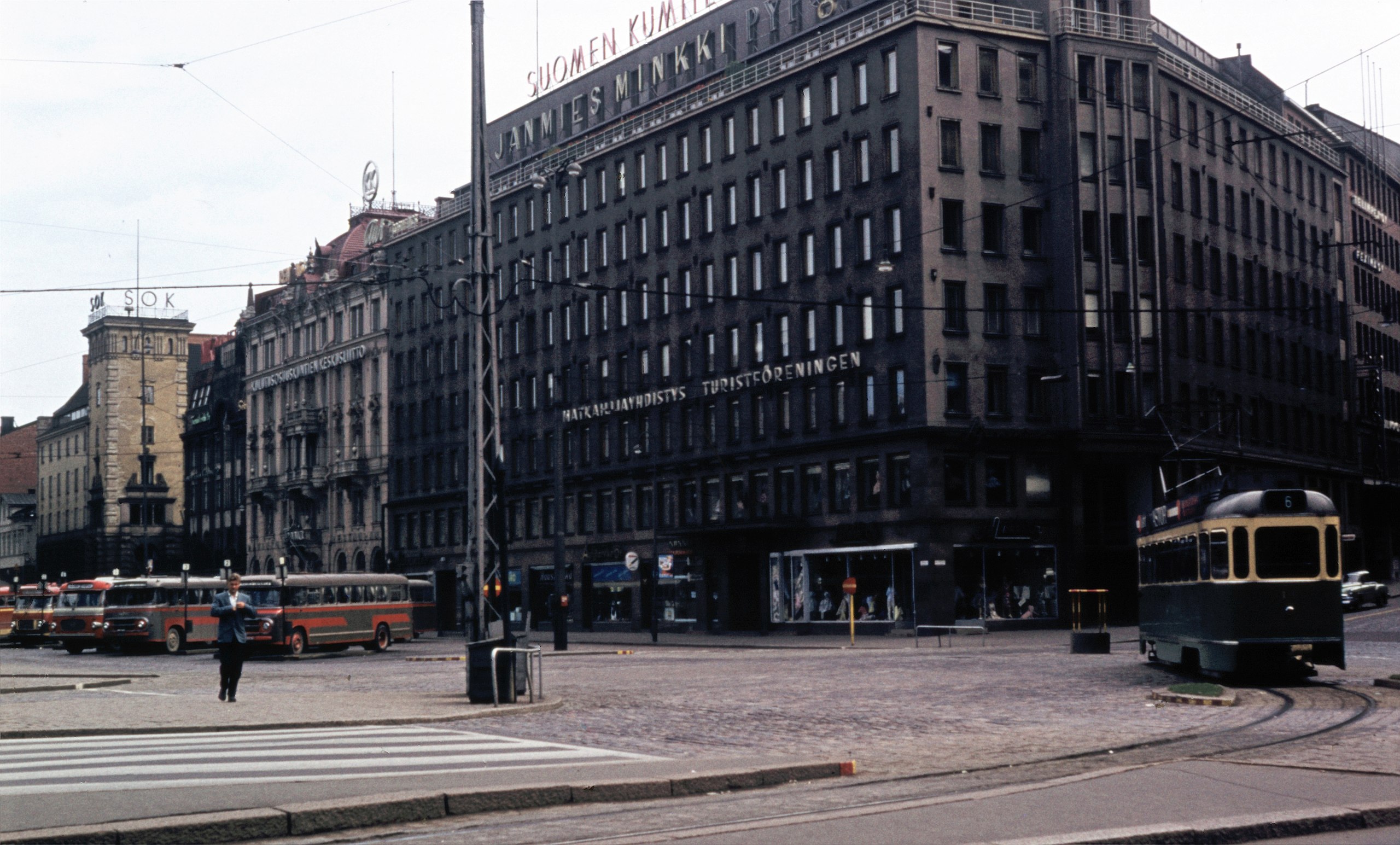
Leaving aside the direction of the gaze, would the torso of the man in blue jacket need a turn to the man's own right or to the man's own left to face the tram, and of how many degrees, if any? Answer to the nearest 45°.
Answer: approximately 90° to the man's own left

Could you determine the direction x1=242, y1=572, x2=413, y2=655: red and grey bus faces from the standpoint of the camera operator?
facing the viewer and to the left of the viewer

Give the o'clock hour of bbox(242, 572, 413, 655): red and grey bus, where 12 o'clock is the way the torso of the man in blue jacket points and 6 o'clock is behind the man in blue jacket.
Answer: The red and grey bus is roughly at 6 o'clock from the man in blue jacket.

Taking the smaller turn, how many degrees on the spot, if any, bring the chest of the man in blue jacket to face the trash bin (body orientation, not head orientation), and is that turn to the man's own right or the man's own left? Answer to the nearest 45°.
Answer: approximately 45° to the man's own left

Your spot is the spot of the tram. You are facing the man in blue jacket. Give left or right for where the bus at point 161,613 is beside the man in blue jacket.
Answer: right

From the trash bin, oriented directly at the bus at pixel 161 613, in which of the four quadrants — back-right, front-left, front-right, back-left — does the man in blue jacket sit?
front-left

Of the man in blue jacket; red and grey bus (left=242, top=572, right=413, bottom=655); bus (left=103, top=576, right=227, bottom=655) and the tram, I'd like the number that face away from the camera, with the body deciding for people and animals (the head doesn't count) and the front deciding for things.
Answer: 0

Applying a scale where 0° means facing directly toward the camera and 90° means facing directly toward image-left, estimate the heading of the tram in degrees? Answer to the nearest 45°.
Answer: approximately 315°

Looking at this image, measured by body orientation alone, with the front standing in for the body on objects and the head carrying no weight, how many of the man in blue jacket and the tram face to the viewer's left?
0

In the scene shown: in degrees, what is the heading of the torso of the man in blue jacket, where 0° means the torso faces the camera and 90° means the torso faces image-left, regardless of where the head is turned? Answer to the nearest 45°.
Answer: approximately 0°

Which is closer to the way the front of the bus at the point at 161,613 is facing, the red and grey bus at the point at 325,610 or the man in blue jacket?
the man in blue jacket
